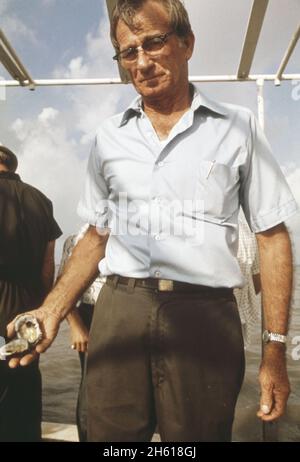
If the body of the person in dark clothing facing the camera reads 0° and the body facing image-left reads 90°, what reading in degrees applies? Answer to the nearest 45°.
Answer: approximately 180°

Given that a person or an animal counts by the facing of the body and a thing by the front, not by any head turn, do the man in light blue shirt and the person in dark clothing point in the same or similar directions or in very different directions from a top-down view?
very different directions

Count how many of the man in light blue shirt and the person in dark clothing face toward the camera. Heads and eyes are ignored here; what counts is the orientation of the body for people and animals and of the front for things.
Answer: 1

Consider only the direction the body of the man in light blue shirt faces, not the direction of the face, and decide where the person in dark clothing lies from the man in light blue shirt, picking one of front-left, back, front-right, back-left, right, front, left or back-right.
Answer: back-right

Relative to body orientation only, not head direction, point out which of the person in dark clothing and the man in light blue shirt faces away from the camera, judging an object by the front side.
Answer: the person in dark clothing

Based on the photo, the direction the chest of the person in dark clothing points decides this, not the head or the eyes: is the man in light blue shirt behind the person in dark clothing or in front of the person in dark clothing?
behind
